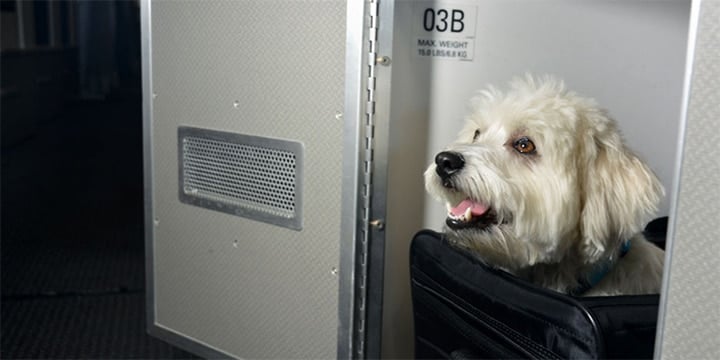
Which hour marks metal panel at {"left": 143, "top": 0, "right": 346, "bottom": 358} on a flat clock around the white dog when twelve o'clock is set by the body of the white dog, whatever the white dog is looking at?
The metal panel is roughly at 2 o'clock from the white dog.

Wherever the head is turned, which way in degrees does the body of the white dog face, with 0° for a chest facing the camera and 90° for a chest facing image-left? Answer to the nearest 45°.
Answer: approximately 45°
